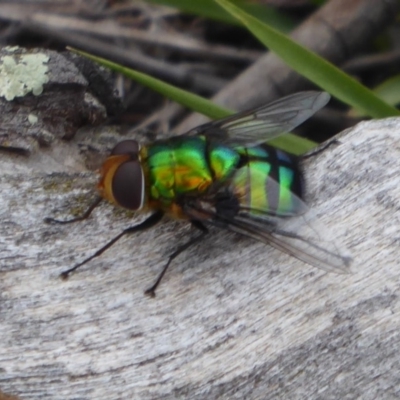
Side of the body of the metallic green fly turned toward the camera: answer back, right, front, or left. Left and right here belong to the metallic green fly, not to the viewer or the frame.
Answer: left

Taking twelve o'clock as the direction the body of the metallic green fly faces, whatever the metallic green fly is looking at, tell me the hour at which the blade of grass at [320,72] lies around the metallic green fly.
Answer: The blade of grass is roughly at 5 o'clock from the metallic green fly.

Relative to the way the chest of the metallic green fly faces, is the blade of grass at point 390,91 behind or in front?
behind
